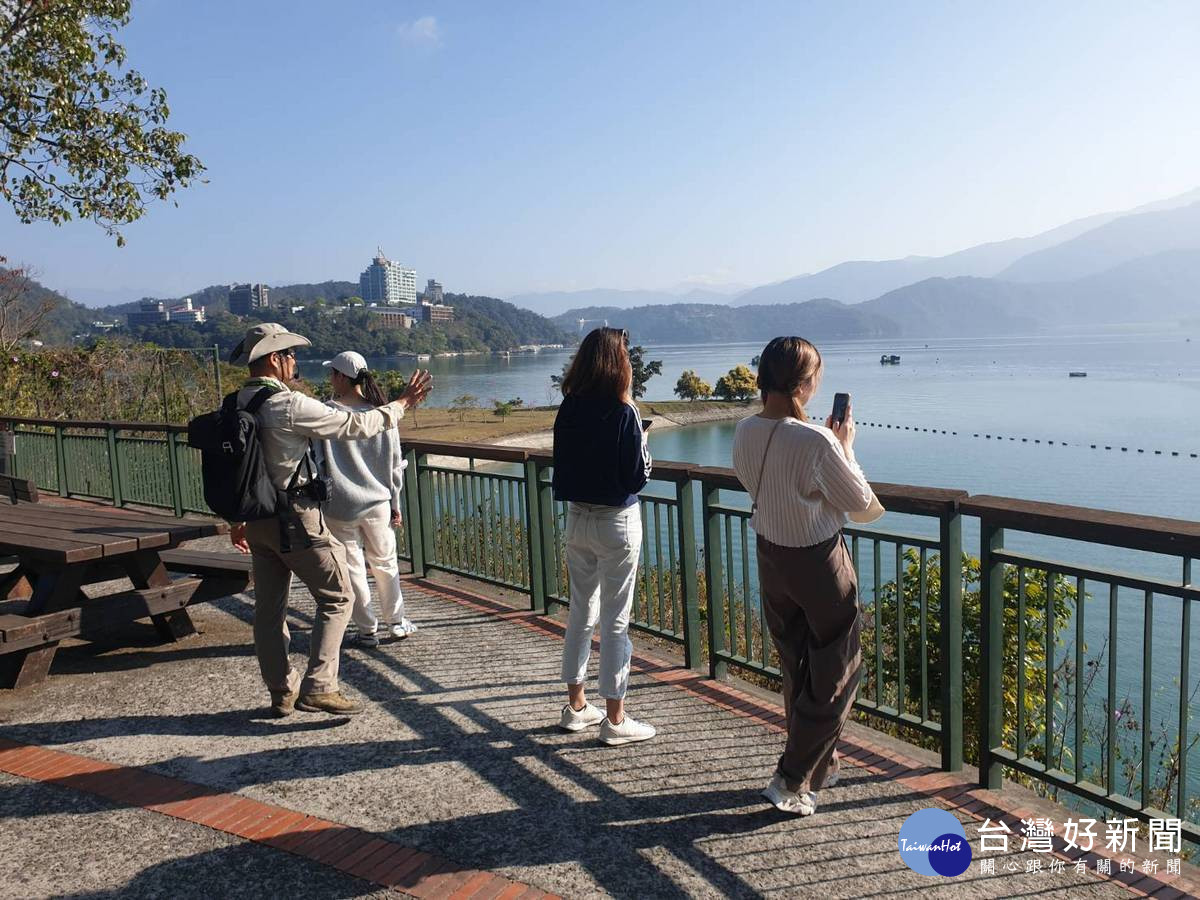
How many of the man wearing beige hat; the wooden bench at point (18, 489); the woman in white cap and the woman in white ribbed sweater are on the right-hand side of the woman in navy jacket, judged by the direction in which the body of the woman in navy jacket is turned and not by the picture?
1

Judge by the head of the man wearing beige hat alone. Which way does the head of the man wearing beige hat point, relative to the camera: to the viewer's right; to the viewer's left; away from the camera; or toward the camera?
to the viewer's right

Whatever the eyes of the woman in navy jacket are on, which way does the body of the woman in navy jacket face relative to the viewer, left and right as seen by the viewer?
facing away from the viewer and to the right of the viewer

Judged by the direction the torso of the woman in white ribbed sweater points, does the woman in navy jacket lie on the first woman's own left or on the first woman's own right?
on the first woman's own left

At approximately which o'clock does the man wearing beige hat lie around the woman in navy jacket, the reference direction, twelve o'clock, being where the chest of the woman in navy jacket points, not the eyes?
The man wearing beige hat is roughly at 8 o'clock from the woman in navy jacket.

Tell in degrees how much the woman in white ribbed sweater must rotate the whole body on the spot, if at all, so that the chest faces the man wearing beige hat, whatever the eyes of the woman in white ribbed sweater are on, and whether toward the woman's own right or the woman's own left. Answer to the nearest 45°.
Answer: approximately 135° to the woman's own left

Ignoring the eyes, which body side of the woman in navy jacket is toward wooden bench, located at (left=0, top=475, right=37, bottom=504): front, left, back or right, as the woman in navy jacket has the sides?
left

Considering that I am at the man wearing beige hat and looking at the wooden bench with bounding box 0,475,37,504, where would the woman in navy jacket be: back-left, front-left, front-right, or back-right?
back-right

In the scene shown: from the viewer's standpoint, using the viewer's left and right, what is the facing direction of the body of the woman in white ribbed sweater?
facing away from the viewer and to the right of the viewer

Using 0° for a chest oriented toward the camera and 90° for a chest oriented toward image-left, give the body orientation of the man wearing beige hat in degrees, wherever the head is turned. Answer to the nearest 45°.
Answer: approximately 270°

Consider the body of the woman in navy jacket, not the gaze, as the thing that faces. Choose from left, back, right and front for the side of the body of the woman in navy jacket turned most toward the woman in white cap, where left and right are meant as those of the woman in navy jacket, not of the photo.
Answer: left

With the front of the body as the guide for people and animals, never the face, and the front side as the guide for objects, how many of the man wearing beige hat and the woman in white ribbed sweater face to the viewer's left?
0
